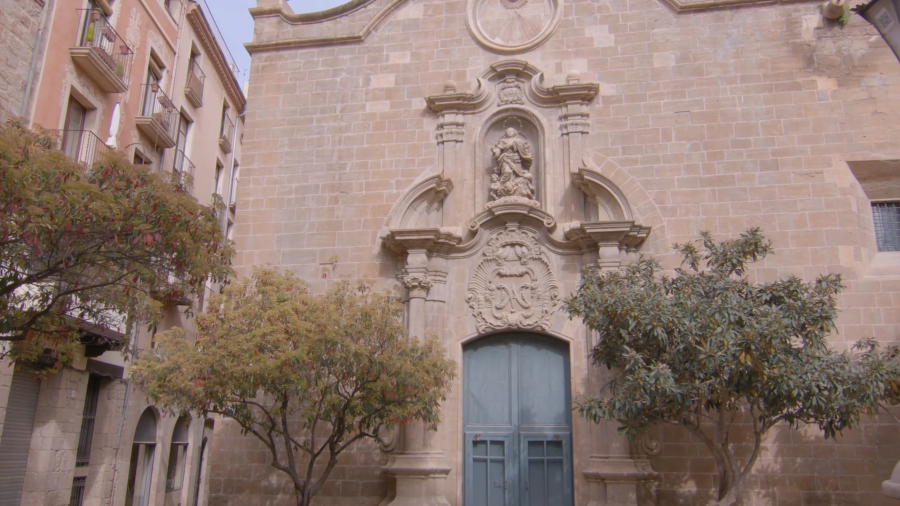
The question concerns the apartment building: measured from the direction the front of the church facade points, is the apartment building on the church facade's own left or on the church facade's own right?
on the church facade's own right

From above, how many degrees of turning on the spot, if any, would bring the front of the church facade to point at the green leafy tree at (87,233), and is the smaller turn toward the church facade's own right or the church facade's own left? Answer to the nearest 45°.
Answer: approximately 45° to the church facade's own right

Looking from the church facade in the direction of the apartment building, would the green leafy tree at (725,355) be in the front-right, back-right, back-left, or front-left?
back-left

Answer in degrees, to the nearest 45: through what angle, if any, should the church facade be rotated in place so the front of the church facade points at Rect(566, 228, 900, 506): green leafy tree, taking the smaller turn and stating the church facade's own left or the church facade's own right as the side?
approximately 45° to the church facade's own left

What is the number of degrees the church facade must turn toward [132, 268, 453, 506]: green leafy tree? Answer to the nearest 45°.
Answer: approximately 45° to its right

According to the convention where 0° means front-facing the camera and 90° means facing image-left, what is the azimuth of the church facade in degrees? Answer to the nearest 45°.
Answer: approximately 0°

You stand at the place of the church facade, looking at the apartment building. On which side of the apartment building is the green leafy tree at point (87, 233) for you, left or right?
left

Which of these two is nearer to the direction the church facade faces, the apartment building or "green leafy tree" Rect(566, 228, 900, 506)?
the green leafy tree
